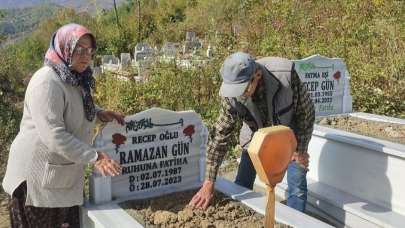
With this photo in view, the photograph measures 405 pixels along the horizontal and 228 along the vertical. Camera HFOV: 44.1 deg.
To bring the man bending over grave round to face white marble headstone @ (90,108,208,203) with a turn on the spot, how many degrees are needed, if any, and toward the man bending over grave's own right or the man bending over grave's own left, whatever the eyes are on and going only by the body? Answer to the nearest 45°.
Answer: approximately 45° to the man bending over grave's own right

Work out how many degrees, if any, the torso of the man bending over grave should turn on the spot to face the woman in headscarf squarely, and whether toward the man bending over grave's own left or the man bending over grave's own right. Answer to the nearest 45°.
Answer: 0° — they already face them

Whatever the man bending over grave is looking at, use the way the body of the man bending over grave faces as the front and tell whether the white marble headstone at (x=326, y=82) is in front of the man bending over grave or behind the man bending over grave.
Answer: behind

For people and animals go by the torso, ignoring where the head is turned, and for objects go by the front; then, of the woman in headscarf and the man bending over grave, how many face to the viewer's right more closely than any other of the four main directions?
1

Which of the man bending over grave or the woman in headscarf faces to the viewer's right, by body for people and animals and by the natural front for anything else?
the woman in headscarf

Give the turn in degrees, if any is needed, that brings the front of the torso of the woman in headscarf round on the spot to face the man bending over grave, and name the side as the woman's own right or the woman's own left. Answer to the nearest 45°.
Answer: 0° — they already face them

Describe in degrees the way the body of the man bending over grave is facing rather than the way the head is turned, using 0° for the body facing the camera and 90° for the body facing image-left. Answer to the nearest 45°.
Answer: approximately 45°

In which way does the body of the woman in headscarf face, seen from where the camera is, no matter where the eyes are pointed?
to the viewer's right

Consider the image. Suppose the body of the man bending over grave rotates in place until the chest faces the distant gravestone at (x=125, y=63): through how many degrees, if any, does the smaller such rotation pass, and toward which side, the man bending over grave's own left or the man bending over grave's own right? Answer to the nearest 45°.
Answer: approximately 90° to the man bending over grave's own right
